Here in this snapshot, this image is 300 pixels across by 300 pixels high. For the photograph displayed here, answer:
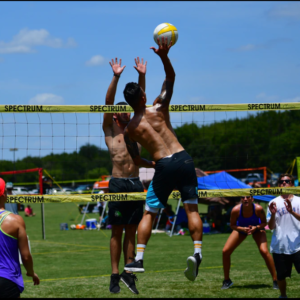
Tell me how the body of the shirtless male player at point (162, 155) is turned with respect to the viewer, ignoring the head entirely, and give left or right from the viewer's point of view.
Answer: facing away from the viewer

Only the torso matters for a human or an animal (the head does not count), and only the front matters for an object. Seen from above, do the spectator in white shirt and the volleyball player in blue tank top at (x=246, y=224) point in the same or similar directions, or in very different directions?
same or similar directions

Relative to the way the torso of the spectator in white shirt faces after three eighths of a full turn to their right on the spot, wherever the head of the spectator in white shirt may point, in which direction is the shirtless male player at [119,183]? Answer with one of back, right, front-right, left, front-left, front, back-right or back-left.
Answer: left

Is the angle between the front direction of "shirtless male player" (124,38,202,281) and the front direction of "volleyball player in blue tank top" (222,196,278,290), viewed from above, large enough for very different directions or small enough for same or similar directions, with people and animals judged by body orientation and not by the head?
very different directions

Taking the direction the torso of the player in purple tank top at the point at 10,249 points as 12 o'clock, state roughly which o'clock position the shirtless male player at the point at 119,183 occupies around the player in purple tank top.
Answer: The shirtless male player is roughly at 1 o'clock from the player in purple tank top.

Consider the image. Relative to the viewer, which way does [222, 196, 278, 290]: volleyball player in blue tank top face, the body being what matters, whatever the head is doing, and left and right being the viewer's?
facing the viewer

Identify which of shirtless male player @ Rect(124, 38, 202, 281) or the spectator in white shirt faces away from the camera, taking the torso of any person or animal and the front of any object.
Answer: the shirtless male player
